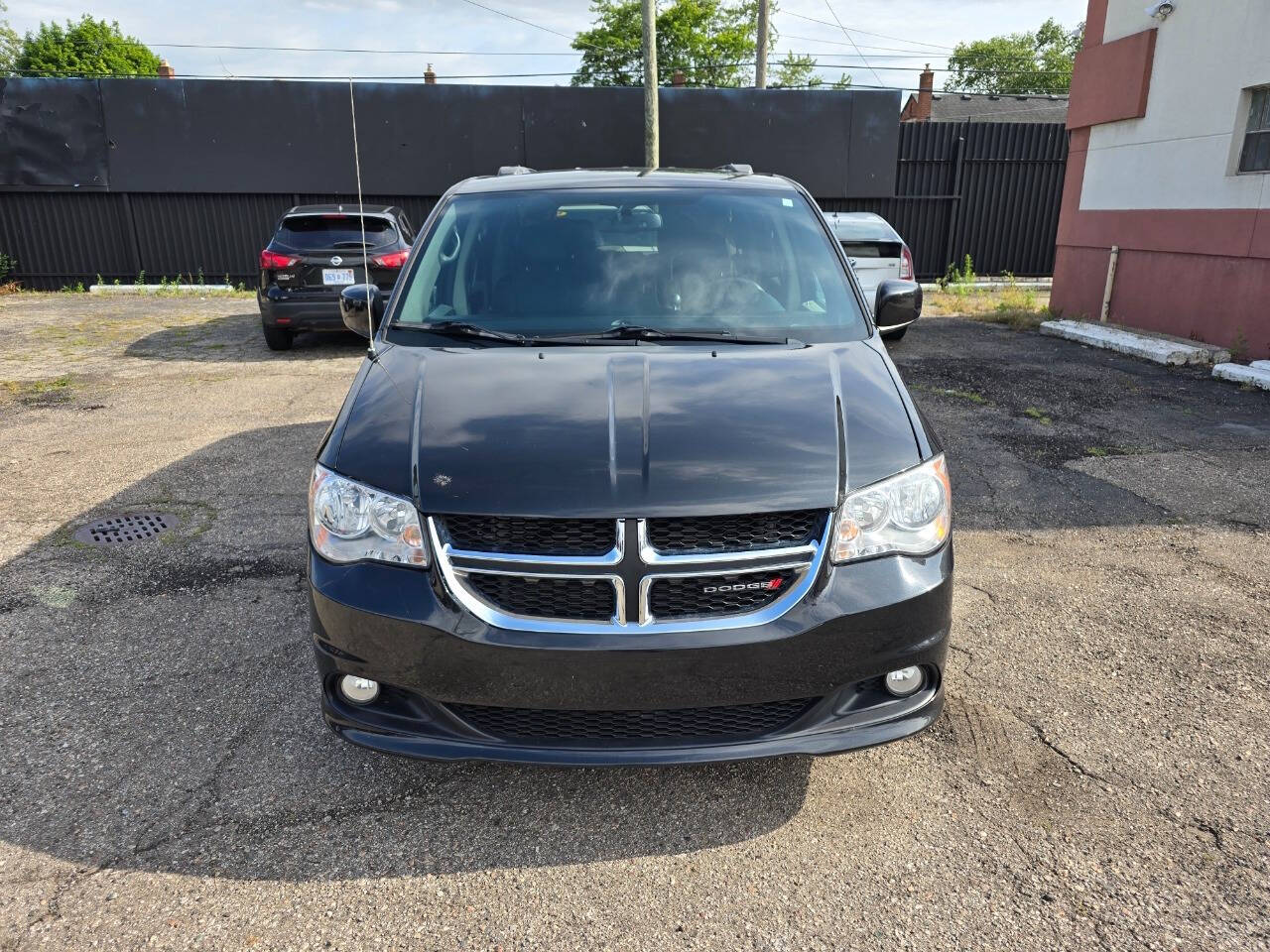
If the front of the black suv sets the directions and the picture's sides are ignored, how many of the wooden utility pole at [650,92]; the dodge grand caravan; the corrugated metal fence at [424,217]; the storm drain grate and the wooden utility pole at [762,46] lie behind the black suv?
2

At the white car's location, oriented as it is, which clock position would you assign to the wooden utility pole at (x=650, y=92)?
The wooden utility pole is roughly at 11 o'clock from the white car.

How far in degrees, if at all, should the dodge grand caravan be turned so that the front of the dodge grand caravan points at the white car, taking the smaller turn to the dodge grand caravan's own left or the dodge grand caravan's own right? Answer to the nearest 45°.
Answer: approximately 180°

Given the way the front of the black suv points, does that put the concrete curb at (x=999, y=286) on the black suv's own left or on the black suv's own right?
on the black suv's own right

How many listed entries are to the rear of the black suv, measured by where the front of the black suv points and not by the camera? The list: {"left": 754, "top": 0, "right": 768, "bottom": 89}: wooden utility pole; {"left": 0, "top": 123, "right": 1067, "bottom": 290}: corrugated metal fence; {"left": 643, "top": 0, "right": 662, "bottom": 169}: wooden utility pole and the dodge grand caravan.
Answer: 1

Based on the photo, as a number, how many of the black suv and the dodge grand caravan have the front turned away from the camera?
1

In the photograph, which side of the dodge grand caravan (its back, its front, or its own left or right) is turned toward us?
front

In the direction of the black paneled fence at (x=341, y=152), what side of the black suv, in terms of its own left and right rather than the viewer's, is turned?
front

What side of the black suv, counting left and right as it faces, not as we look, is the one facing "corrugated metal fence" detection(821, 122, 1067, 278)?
right

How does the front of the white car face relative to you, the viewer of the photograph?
facing away from the viewer

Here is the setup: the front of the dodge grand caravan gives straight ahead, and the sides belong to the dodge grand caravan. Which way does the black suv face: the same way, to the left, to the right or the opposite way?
the opposite way

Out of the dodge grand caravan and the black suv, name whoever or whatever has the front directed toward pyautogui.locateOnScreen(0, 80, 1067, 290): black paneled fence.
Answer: the black suv

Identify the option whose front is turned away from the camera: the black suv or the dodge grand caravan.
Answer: the black suv

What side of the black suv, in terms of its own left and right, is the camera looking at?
back
